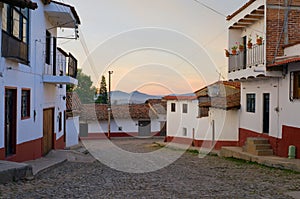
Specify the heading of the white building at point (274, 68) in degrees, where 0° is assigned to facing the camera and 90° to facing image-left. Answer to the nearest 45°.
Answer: approximately 45°

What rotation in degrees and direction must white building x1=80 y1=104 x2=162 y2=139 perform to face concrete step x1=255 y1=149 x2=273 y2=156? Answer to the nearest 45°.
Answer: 0° — it already faces it

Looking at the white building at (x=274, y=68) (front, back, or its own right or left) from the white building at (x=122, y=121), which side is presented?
right

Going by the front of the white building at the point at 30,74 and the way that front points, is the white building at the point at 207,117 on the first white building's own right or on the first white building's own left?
on the first white building's own left

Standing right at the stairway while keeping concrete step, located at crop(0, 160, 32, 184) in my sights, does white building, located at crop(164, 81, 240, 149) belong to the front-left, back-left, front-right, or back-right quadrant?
back-right

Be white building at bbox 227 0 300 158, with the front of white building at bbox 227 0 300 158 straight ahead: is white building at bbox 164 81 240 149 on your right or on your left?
on your right

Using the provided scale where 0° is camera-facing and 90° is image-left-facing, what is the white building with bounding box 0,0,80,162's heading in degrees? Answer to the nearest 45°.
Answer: approximately 315°

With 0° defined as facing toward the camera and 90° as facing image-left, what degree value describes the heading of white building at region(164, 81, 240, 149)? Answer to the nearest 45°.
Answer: approximately 45°
